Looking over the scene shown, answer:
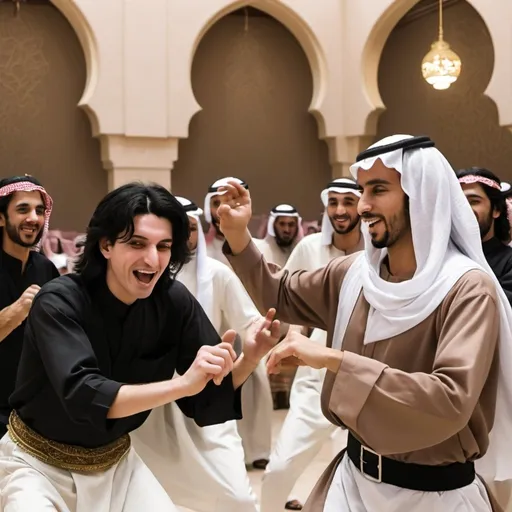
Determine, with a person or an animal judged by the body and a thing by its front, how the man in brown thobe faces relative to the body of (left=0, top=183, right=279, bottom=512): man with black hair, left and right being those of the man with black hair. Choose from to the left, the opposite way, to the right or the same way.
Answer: to the right

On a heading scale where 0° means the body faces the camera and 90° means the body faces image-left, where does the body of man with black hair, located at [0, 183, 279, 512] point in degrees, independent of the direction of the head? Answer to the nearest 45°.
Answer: approximately 315°

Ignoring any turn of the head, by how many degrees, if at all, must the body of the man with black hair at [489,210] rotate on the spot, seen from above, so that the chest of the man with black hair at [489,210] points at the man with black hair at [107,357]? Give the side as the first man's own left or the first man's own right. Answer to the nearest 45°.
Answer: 0° — they already face them

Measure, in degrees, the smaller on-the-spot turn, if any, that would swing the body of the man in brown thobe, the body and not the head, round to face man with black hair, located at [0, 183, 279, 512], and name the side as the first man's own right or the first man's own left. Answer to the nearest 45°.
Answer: approximately 45° to the first man's own right

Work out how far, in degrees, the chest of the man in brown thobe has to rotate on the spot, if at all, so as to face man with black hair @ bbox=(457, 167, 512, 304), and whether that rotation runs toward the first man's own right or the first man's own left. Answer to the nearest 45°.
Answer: approximately 135° to the first man's own right

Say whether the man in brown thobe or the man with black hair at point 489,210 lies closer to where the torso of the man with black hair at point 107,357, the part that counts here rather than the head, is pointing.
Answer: the man in brown thobe

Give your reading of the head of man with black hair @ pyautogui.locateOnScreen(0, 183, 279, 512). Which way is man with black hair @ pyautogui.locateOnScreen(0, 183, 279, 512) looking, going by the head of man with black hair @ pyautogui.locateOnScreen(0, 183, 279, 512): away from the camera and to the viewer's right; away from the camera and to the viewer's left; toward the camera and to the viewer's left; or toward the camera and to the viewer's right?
toward the camera and to the viewer's right

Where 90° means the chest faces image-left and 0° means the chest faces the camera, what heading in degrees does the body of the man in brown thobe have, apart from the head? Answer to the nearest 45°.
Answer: approximately 45°
